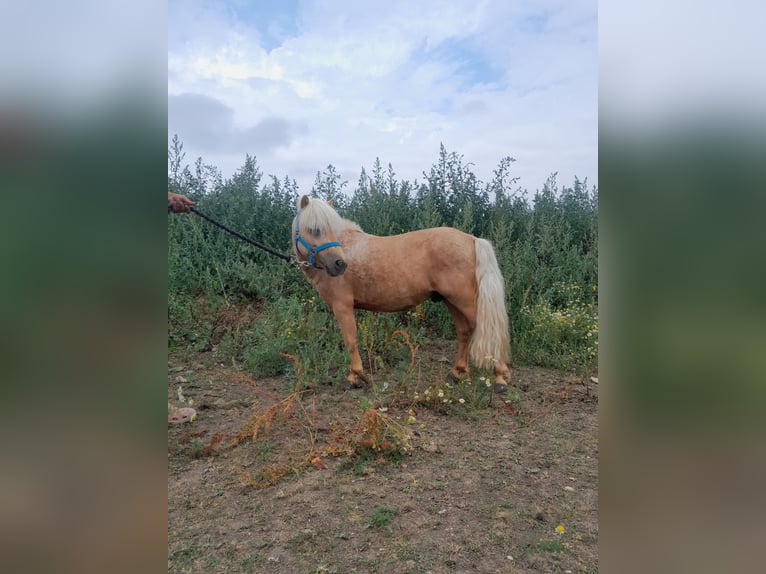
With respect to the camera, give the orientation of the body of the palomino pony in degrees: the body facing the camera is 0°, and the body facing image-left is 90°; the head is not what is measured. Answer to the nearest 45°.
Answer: approximately 90°
